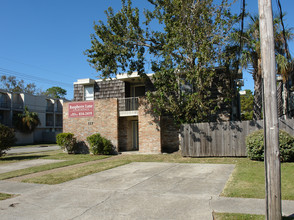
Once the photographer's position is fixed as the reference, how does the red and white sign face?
facing the viewer

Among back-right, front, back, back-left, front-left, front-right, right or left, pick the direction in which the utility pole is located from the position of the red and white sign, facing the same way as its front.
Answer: front

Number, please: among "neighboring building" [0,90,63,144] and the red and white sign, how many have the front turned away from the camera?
0

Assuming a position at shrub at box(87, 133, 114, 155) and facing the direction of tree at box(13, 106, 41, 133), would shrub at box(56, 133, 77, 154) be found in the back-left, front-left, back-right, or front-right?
front-left

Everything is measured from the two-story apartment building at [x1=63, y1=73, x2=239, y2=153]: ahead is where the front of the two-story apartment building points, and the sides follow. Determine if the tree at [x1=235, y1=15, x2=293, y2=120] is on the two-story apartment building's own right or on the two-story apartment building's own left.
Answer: on the two-story apartment building's own left

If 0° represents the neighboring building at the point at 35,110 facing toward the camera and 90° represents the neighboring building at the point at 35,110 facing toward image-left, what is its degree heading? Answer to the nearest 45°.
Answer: approximately 315°

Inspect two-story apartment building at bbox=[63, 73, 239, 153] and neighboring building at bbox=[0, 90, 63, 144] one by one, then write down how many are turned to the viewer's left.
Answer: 0

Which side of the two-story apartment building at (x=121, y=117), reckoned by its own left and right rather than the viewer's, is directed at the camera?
front

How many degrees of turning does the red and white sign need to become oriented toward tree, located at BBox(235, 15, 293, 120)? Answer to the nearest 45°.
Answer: approximately 45° to its left
